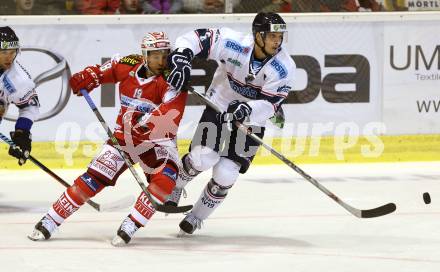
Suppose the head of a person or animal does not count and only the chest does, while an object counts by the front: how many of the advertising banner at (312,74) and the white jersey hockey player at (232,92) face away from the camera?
0

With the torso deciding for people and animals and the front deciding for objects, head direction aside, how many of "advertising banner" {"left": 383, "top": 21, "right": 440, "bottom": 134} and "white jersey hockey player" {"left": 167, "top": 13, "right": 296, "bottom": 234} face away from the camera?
0

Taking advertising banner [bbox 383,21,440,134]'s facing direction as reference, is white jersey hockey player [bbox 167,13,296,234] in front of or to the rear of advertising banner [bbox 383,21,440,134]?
in front

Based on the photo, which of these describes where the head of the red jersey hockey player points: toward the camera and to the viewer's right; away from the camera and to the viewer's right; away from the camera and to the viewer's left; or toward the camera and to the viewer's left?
toward the camera and to the viewer's right

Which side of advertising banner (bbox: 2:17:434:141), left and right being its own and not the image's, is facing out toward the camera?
front
